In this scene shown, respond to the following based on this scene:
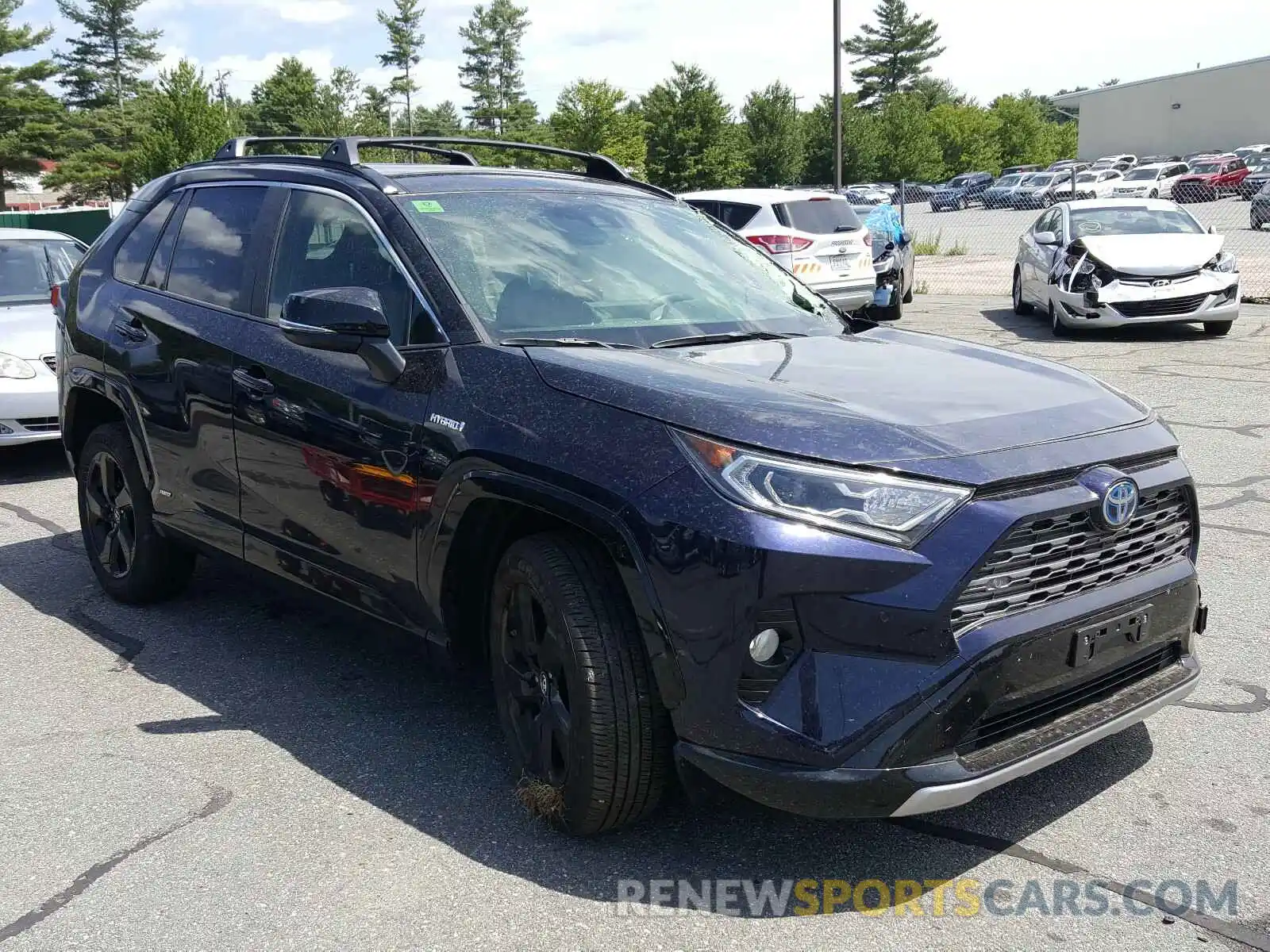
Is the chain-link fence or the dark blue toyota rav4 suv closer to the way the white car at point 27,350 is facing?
the dark blue toyota rav4 suv

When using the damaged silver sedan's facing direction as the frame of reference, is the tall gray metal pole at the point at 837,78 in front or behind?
behind

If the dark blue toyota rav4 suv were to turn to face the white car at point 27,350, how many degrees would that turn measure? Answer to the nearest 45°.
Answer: approximately 180°

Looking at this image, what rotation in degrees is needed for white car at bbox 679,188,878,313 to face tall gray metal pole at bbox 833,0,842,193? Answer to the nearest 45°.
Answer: approximately 45° to its right

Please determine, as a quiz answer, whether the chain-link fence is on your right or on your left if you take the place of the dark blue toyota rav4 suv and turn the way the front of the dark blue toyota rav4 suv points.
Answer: on your left

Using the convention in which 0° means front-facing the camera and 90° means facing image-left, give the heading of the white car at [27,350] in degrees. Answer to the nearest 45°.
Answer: approximately 315°

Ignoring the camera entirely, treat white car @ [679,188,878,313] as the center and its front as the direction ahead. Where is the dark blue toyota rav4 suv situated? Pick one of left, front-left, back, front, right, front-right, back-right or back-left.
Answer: back-left

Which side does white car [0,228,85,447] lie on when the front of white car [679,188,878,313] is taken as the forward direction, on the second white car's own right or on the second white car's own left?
on the second white car's own left
